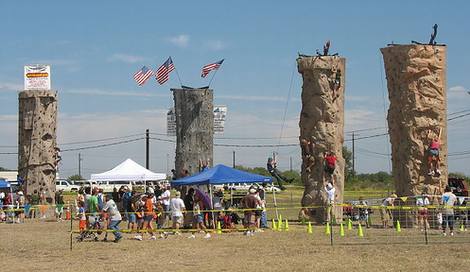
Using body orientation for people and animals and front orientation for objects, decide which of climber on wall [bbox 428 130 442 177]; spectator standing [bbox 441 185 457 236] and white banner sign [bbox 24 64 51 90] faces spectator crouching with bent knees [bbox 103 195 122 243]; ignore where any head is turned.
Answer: the white banner sign

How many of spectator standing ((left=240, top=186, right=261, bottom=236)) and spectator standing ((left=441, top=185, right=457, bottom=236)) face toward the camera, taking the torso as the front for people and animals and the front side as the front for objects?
0

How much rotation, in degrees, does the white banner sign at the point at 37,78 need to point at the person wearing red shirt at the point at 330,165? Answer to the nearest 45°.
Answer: approximately 45° to its left

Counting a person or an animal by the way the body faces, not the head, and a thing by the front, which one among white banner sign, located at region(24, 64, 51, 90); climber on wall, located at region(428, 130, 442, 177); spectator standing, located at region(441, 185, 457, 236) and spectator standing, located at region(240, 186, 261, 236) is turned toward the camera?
the white banner sign

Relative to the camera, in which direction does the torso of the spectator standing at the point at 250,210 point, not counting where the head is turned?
away from the camera

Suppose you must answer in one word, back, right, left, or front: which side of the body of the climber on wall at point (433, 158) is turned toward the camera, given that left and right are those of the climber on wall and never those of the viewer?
back

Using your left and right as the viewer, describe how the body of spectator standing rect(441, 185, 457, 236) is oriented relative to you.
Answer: facing away from the viewer

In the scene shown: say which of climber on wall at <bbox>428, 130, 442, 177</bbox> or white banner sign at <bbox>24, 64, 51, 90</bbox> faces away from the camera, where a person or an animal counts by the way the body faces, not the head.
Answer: the climber on wall

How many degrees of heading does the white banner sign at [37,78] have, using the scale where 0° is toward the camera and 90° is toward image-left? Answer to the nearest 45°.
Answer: approximately 0°

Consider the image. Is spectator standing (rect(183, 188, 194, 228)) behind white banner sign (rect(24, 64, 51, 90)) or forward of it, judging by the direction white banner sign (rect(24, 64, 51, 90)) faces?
forward

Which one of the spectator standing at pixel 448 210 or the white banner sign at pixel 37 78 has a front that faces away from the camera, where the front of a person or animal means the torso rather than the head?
the spectator standing

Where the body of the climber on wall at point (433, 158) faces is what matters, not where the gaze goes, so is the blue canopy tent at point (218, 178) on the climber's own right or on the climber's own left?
on the climber's own left

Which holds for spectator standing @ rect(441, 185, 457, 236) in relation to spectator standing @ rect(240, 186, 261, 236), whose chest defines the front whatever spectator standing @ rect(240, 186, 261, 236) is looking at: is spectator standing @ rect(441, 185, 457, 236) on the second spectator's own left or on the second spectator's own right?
on the second spectator's own right
